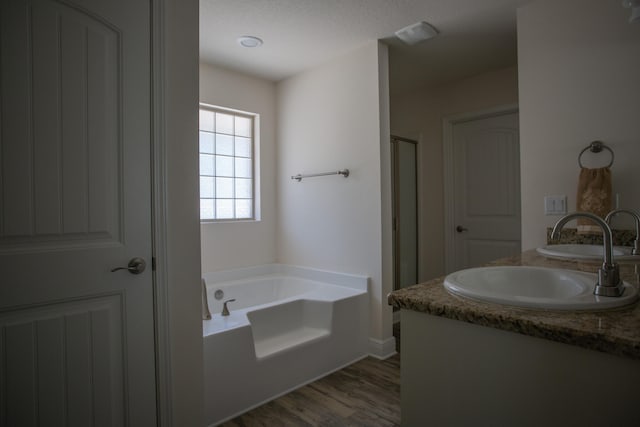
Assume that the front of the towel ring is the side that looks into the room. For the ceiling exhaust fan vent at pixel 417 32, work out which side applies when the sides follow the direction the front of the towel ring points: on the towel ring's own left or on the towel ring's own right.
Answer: on the towel ring's own right

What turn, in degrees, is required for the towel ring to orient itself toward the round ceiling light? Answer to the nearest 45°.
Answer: approximately 90° to its right

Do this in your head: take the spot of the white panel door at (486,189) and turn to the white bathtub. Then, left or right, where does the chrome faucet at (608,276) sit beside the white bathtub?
left

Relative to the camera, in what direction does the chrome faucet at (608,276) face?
facing to the left of the viewer

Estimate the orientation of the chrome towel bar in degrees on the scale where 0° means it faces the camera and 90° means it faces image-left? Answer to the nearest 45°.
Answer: approximately 45°

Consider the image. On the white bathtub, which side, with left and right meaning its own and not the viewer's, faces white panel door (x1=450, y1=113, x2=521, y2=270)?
left

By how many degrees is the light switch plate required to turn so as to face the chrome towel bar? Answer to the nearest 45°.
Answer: approximately 90° to its right

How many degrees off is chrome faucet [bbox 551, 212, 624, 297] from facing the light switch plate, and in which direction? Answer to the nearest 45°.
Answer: approximately 90° to its right
